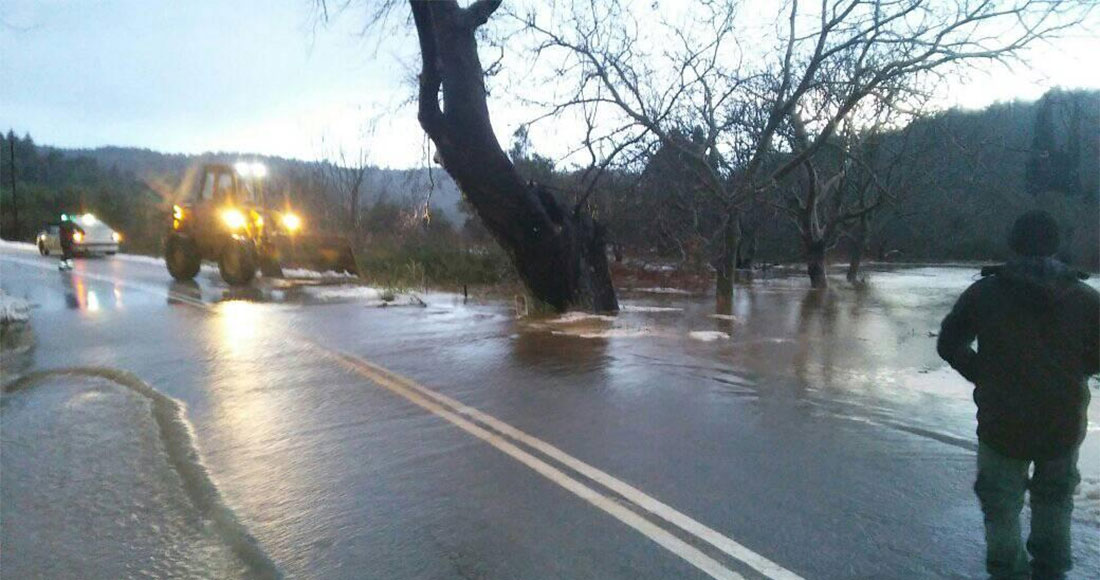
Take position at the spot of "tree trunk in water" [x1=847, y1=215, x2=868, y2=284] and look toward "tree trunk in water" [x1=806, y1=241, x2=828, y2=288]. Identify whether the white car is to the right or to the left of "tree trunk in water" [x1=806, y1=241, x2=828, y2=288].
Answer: right

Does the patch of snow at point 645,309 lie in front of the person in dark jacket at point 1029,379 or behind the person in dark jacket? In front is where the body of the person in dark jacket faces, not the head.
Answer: in front

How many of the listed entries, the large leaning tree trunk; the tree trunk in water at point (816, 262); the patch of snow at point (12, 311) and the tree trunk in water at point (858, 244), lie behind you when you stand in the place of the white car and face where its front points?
0

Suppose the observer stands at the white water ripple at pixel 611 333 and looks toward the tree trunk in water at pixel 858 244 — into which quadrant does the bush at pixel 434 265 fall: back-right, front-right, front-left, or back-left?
front-left

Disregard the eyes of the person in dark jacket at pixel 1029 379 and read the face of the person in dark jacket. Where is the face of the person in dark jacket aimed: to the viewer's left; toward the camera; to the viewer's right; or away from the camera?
away from the camera

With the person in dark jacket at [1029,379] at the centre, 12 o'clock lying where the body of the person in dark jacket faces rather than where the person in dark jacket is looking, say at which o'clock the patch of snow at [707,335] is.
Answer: The patch of snow is roughly at 11 o'clock from the person in dark jacket.

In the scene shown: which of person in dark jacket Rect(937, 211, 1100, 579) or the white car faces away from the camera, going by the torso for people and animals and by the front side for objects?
the person in dark jacket

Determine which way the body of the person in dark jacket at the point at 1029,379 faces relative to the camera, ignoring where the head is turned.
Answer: away from the camera

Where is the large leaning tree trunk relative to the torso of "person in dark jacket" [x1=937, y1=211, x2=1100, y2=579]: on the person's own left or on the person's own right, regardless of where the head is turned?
on the person's own left

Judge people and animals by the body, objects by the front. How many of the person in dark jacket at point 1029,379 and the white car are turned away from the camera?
1

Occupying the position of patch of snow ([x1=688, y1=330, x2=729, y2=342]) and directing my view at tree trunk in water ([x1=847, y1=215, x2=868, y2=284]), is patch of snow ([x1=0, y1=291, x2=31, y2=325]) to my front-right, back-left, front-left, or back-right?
back-left

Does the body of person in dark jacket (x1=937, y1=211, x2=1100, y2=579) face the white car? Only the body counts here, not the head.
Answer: no

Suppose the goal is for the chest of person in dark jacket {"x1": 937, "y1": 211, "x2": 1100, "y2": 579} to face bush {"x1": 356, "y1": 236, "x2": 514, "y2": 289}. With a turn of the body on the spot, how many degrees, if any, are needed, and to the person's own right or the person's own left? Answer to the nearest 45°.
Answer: approximately 45° to the person's own left
